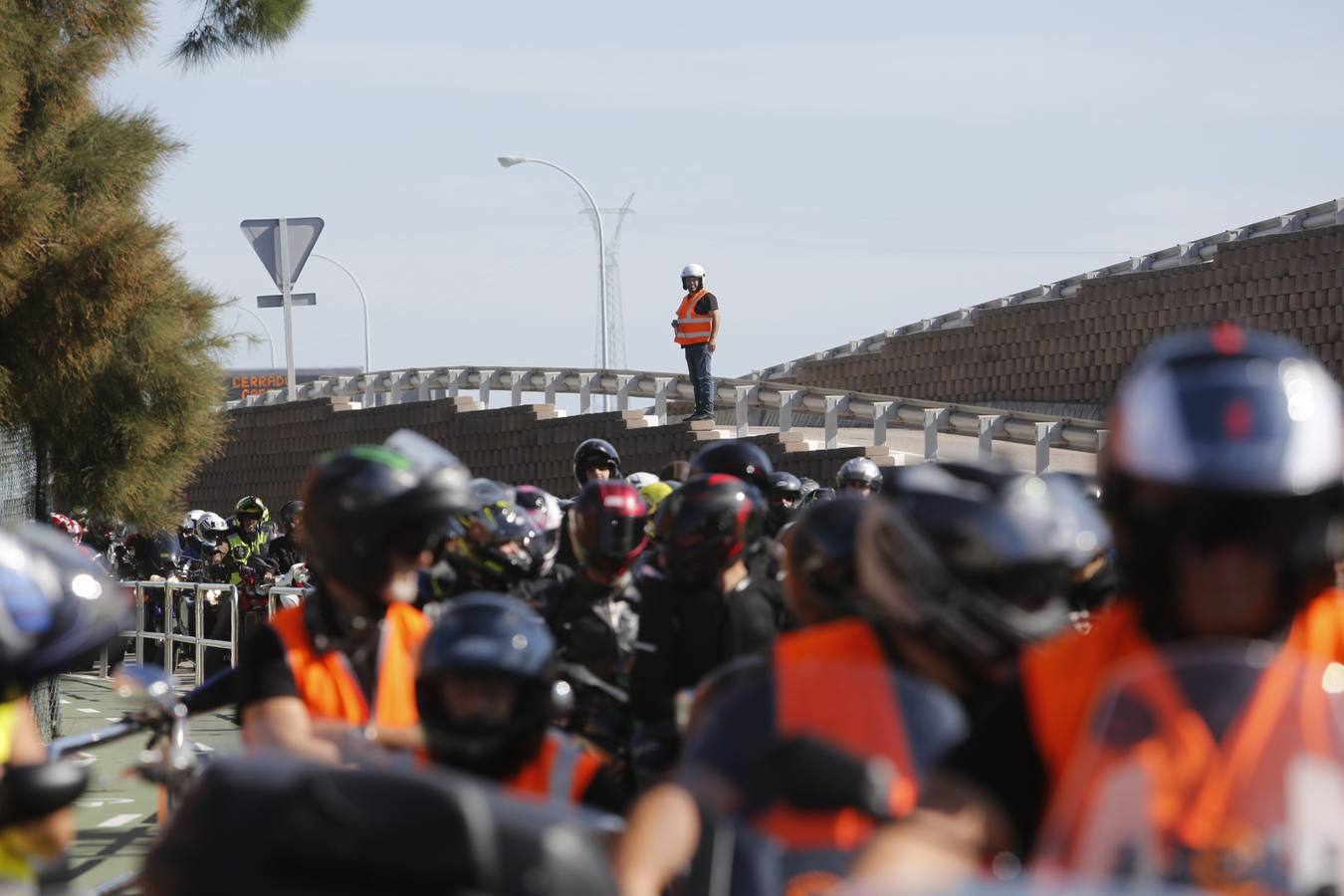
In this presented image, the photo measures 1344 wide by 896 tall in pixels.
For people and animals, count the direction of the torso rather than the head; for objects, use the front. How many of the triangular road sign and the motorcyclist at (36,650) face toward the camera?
0

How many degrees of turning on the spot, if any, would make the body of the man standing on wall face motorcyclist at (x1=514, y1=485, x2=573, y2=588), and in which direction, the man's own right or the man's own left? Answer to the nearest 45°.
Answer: approximately 45° to the man's own left

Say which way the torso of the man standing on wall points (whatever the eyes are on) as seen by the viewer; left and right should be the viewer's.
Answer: facing the viewer and to the left of the viewer

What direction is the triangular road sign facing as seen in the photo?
away from the camera

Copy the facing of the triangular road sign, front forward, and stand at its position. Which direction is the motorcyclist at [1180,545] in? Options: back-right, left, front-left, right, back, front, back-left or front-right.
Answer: back
